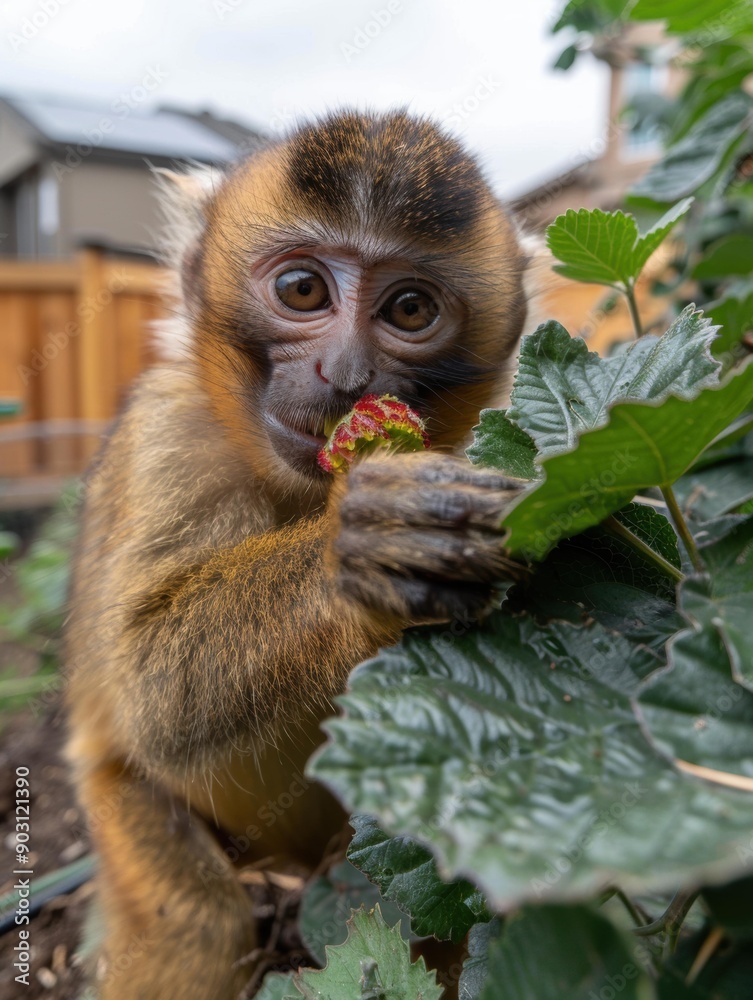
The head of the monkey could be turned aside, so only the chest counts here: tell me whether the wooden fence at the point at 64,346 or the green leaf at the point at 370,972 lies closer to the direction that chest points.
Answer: the green leaf

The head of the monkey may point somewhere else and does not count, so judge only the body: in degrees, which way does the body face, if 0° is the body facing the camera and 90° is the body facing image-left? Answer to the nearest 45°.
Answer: approximately 315°

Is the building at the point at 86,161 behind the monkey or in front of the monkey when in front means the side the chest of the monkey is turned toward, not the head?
behind

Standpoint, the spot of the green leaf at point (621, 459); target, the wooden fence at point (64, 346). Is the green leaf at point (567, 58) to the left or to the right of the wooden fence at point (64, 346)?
right

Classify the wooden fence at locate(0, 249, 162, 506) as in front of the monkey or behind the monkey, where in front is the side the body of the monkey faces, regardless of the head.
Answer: behind
